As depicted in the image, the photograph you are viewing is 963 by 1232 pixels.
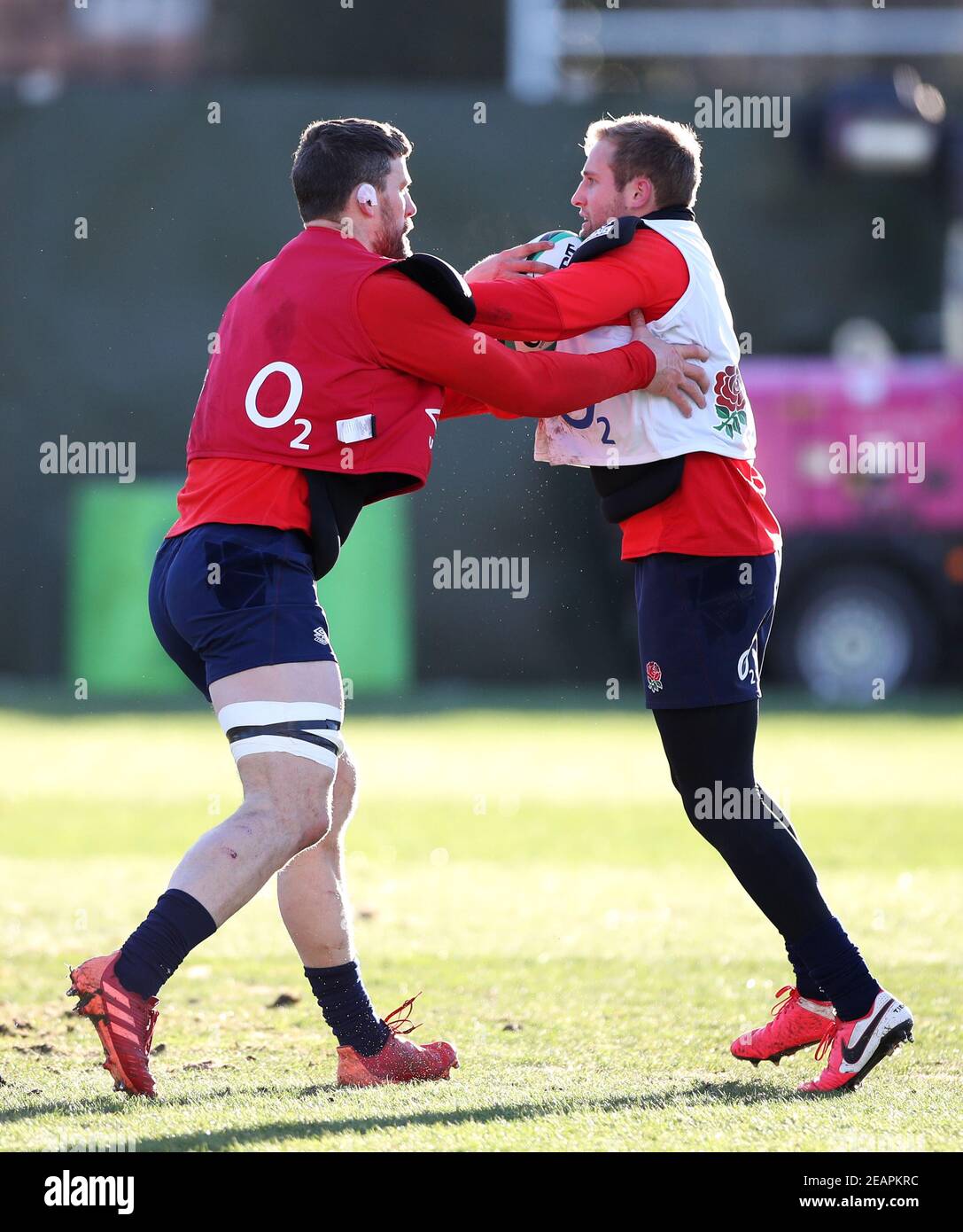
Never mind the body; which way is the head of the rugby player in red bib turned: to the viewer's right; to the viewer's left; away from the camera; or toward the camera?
to the viewer's right

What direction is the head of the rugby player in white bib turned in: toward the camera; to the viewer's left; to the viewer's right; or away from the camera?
to the viewer's left

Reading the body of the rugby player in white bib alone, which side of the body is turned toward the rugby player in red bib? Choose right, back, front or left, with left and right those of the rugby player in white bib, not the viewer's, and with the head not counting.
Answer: front

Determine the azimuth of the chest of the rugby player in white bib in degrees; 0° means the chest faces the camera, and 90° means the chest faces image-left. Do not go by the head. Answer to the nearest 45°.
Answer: approximately 90°
